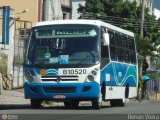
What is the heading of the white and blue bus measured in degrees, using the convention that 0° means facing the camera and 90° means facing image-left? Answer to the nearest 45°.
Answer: approximately 0°

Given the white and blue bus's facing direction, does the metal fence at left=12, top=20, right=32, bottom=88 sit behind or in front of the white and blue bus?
behind
